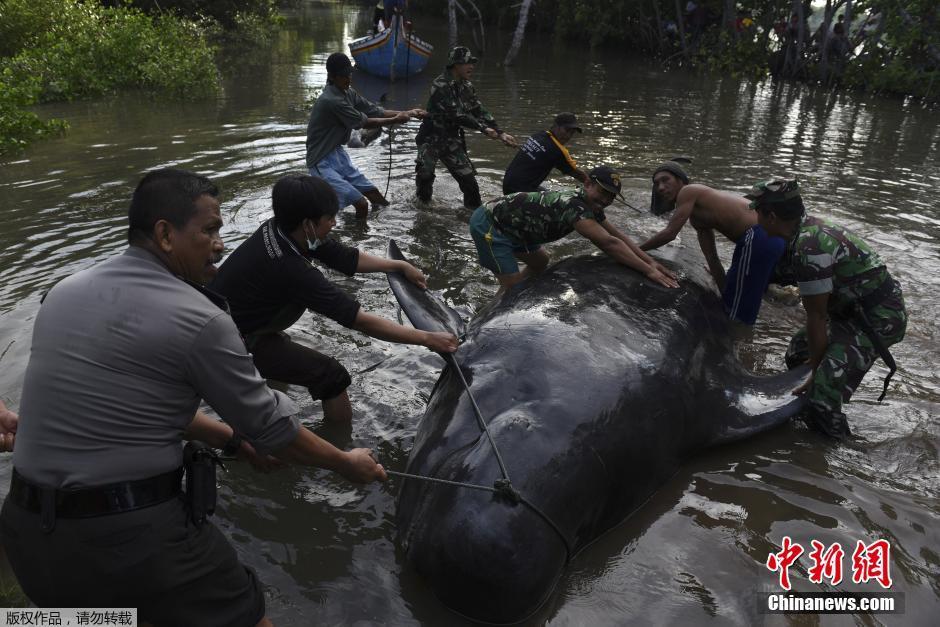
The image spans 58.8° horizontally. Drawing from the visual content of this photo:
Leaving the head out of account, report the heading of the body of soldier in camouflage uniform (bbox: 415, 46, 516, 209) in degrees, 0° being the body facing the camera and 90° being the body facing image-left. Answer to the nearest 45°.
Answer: approximately 315°

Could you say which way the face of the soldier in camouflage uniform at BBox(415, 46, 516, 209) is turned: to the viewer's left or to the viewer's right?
to the viewer's right

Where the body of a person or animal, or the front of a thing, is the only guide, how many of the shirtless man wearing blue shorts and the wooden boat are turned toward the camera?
1

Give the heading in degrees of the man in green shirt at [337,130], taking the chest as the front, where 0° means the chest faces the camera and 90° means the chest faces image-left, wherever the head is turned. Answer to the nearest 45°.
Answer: approximately 270°

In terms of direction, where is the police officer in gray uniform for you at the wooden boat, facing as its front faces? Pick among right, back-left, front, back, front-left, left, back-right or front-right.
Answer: front

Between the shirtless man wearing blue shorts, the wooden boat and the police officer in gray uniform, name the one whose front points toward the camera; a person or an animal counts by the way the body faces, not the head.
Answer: the wooden boat

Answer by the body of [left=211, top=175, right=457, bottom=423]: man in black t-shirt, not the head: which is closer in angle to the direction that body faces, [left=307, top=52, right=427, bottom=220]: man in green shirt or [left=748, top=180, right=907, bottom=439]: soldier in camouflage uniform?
the soldier in camouflage uniform

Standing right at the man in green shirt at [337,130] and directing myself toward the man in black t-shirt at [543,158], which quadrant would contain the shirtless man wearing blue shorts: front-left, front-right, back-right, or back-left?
front-right

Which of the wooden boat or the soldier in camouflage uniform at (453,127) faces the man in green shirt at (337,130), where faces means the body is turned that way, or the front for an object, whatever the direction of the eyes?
the wooden boat

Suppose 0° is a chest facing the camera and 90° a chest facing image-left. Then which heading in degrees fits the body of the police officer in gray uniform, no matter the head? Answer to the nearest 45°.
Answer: approximately 225°

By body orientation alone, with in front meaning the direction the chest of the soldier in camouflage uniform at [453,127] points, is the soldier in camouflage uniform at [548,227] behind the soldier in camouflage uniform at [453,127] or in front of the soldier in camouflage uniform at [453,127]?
in front

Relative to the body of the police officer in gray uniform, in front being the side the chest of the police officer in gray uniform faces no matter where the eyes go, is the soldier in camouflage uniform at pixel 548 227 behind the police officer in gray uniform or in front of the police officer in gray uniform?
in front

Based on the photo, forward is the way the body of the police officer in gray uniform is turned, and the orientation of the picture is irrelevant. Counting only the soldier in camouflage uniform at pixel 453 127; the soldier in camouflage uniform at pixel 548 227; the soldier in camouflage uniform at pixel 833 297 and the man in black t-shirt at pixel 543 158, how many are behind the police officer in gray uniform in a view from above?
0

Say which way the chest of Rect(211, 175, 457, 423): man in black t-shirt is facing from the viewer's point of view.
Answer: to the viewer's right

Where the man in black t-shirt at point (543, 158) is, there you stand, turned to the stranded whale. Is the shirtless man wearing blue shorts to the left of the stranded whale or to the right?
left

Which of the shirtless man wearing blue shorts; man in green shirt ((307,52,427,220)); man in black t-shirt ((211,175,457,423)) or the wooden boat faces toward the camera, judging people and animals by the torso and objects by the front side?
the wooden boat

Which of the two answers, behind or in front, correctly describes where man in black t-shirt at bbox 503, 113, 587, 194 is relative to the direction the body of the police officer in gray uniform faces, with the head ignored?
in front

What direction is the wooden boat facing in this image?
toward the camera

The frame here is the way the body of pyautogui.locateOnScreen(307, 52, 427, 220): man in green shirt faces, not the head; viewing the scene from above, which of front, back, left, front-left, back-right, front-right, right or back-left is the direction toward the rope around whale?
right

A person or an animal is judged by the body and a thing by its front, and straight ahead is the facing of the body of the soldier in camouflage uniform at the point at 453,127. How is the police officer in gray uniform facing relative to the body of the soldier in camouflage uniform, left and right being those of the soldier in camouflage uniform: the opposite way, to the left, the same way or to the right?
to the left
